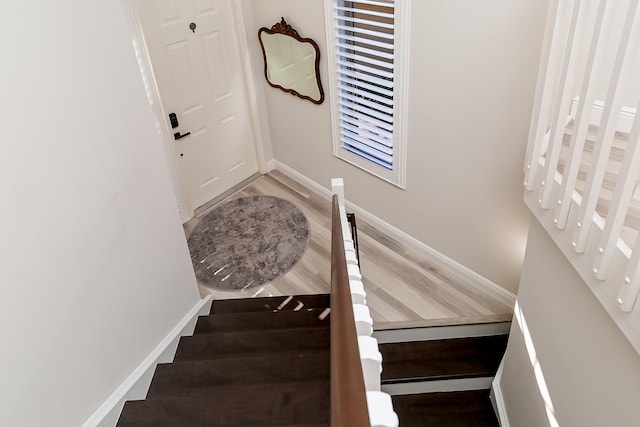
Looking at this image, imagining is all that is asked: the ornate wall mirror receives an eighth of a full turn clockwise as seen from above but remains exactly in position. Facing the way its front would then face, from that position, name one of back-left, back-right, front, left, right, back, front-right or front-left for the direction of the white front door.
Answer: front

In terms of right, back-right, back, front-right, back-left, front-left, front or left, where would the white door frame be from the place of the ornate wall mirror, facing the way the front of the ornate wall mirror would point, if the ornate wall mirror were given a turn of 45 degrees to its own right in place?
front

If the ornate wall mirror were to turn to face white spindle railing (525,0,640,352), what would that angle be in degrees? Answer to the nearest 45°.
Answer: approximately 45° to its left

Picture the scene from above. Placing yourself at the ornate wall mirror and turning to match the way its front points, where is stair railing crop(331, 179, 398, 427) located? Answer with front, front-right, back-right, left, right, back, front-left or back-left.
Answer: front-left

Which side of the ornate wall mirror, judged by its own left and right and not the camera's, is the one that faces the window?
left

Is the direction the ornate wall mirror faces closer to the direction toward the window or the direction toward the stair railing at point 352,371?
the stair railing

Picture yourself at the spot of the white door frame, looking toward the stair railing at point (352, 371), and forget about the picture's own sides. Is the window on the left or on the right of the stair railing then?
left

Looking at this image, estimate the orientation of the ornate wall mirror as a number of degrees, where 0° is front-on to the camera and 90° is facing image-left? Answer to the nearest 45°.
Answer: approximately 45°
